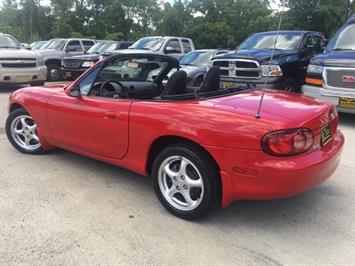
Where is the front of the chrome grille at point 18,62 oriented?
toward the camera

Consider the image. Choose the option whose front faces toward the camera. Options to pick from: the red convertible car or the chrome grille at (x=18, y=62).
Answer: the chrome grille

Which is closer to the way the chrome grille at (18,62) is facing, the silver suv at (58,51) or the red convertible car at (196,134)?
the red convertible car

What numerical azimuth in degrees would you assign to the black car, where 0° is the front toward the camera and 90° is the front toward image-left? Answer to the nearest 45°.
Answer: approximately 45°

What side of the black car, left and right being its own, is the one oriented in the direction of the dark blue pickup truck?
left

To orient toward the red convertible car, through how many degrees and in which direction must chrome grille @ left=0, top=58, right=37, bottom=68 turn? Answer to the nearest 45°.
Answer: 0° — it already faces it

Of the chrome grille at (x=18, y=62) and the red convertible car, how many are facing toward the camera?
1

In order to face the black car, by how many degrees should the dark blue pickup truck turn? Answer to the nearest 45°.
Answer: approximately 90° to its right

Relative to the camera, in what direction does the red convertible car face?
facing away from the viewer and to the left of the viewer

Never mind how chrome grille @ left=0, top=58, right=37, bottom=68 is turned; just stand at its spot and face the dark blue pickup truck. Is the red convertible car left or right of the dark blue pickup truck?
right

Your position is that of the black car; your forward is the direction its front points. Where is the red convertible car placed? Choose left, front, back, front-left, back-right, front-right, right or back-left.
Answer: front-left
